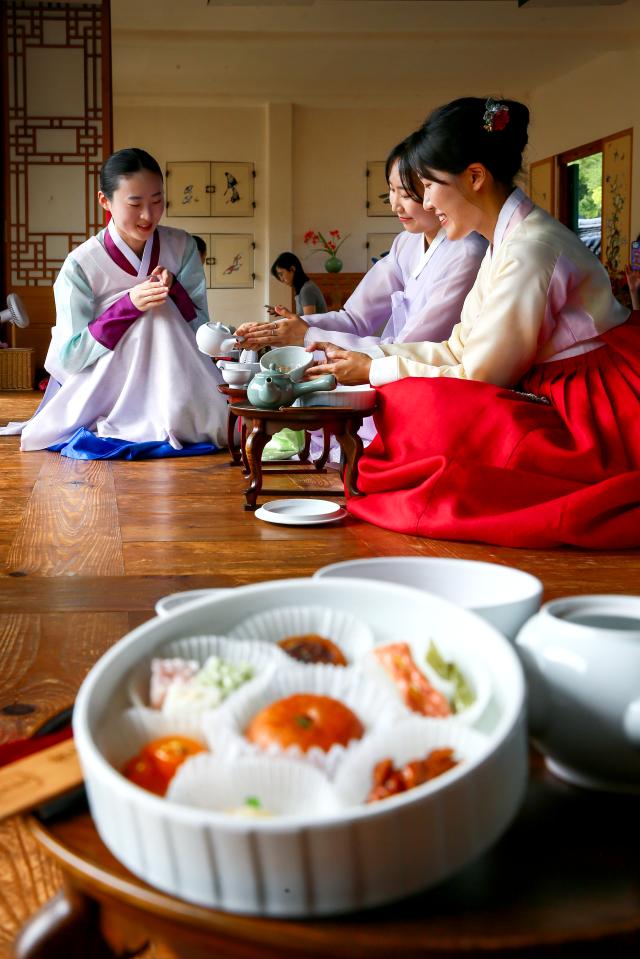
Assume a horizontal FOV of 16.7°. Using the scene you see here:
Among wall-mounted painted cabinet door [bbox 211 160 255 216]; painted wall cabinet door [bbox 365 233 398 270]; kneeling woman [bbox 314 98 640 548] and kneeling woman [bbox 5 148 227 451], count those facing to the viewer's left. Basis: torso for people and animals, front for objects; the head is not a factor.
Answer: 1

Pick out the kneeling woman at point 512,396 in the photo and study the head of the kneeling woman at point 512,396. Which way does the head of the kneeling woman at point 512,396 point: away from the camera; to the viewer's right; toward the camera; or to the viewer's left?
to the viewer's left

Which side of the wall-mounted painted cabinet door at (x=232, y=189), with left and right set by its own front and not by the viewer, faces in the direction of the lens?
front

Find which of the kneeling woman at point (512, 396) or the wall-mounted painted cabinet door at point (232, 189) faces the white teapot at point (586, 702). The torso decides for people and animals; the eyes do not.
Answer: the wall-mounted painted cabinet door

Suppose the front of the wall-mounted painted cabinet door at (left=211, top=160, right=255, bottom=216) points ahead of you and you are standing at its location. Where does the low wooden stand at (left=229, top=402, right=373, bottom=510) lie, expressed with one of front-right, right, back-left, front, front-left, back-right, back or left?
front

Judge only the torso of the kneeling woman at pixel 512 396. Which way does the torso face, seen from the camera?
to the viewer's left

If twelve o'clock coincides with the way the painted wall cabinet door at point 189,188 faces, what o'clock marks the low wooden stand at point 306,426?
The low wooden stand is roughly at 12 o'clock from the painted wall cabinet door.

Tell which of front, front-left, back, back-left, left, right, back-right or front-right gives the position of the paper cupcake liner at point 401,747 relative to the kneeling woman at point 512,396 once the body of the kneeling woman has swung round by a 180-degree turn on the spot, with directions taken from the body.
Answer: right

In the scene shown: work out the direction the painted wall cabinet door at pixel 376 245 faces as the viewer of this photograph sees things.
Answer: facing the viewer

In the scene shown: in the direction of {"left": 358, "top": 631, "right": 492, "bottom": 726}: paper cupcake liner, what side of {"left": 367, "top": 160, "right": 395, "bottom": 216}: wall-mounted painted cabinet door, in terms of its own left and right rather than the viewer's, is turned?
front

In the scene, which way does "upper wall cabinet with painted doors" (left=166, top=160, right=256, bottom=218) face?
toward the camera

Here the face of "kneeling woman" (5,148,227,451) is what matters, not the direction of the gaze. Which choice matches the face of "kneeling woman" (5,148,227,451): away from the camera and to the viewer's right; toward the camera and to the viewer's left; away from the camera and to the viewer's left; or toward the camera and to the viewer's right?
toward the camera and to the viewer's right

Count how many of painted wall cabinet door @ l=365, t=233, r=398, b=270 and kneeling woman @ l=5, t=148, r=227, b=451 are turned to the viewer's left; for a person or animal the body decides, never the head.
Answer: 0

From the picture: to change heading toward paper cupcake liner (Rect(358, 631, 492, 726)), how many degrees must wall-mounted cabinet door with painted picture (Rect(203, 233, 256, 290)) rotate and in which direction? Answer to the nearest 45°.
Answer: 0° — it already faces it

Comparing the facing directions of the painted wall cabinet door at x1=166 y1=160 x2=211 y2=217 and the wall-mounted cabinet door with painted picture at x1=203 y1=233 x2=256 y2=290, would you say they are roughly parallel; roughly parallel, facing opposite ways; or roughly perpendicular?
roughly parallel

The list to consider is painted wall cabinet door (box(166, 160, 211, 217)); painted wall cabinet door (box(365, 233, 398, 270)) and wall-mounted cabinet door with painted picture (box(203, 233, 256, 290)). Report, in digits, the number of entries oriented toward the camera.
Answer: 3
